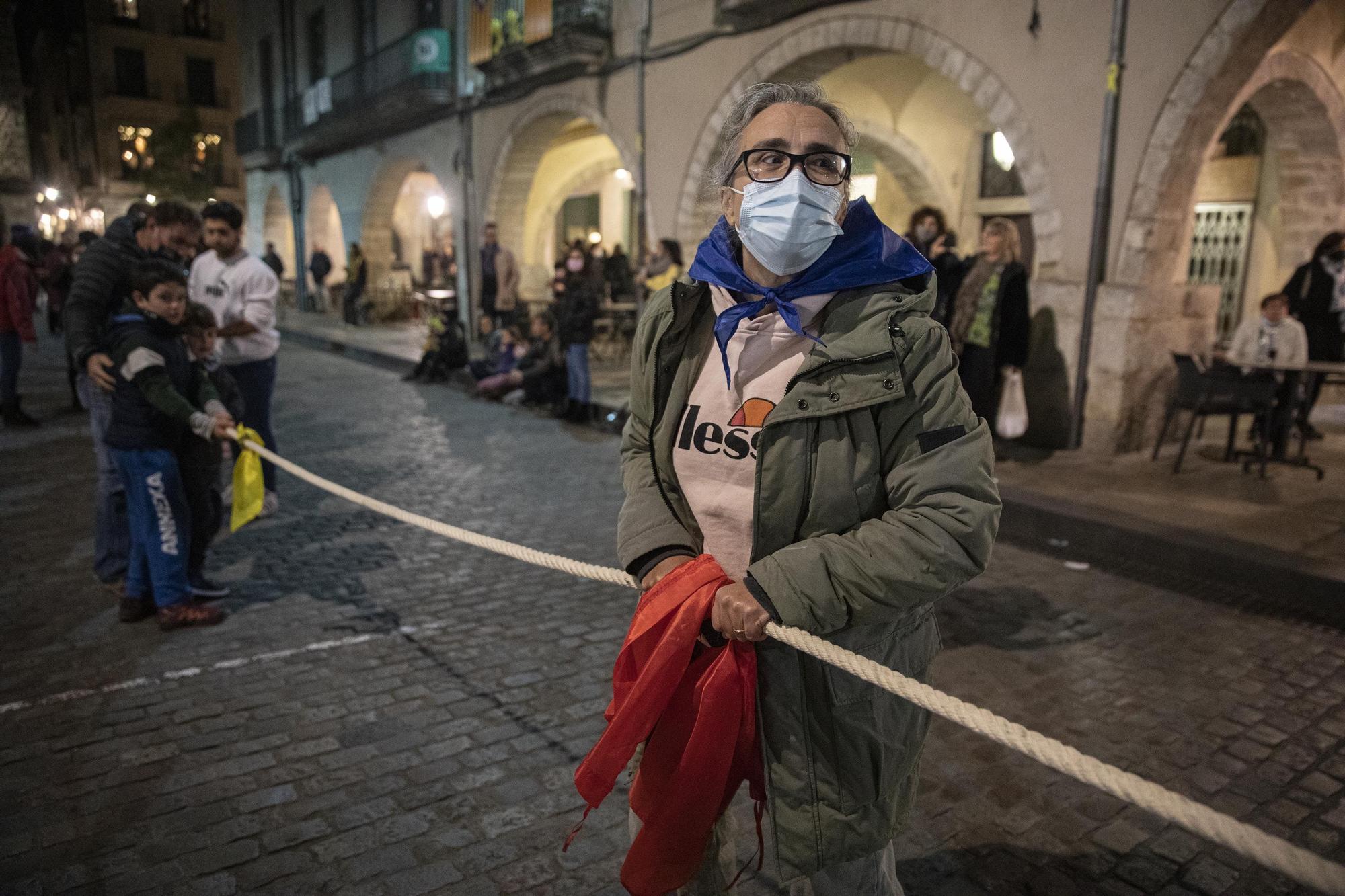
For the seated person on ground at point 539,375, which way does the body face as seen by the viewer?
to the viewer's left

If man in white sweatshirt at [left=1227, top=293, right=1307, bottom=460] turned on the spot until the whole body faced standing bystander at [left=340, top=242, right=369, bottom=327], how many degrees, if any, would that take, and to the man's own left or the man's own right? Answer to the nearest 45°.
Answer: approximately 90° to the man's own right

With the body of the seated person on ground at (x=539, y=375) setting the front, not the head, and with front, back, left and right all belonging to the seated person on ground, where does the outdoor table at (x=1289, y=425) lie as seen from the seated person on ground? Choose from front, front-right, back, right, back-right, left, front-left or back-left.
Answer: back-left

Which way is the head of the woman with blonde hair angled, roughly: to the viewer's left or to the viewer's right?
to the viewer's left

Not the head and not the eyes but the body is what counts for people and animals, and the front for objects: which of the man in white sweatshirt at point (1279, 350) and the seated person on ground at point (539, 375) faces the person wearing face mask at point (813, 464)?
the man in white sweatshirt

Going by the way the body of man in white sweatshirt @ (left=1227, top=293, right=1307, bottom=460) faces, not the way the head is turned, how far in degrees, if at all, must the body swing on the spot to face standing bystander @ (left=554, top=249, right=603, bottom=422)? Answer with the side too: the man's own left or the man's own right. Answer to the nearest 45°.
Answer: approximately 90° to the man's own right

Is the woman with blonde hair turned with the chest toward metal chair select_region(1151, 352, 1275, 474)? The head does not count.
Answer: no

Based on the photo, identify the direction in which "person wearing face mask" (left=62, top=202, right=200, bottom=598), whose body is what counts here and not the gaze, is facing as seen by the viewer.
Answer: to the viewer's right

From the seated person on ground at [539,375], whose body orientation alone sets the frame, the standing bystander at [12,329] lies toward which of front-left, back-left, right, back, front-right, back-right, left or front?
front

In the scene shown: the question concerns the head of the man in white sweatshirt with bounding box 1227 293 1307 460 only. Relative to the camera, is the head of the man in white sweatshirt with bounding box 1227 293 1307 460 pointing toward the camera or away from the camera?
toward the camera

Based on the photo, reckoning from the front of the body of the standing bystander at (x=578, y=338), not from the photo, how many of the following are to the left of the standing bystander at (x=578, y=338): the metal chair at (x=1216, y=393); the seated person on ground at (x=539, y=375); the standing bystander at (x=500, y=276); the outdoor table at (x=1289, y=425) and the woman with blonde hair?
3

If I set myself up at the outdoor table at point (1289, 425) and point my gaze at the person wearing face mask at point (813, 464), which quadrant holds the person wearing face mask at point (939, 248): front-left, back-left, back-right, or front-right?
front-right

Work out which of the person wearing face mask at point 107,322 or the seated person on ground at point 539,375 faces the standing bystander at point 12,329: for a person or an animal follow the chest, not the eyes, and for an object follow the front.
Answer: the seated person on ground

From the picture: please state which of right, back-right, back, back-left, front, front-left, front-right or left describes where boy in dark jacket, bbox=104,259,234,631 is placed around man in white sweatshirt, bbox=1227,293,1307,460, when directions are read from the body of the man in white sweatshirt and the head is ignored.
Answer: front-right

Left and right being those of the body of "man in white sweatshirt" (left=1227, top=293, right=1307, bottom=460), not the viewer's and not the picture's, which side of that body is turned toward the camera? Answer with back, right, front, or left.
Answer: front

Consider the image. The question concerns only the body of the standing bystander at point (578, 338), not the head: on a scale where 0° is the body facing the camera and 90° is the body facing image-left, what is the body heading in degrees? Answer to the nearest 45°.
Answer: approximately 45°

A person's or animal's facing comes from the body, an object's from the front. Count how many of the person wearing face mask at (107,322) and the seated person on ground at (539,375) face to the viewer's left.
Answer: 1

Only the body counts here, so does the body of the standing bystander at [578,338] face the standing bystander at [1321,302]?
no
